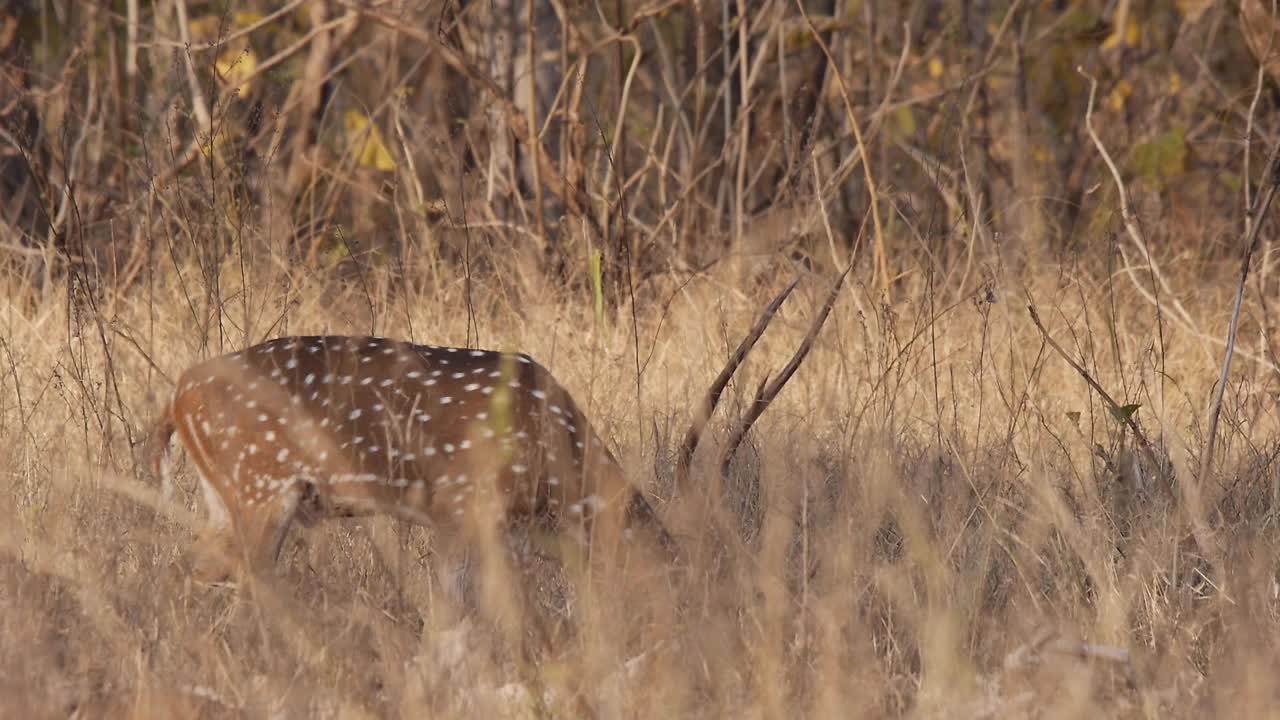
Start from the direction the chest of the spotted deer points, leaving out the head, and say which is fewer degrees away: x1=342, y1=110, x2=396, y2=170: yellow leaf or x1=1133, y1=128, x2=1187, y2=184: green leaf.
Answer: the green leaf

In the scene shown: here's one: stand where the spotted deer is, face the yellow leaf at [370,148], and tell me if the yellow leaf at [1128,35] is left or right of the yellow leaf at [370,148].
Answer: right

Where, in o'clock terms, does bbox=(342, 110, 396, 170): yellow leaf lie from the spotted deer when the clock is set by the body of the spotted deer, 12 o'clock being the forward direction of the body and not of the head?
The yellow leaf is roughly at 9 o'clock from the spotted deer.

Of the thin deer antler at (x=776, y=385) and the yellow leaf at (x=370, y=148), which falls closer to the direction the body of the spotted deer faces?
the thin deer antler

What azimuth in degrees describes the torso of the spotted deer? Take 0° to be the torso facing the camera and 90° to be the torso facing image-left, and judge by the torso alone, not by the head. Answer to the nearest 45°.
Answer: approximately 270°

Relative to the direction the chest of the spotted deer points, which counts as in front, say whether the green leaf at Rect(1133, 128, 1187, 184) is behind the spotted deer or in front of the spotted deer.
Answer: in front

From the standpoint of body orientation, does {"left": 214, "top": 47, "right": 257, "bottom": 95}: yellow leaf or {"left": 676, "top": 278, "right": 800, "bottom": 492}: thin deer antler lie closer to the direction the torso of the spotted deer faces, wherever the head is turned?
the thin deer antler
